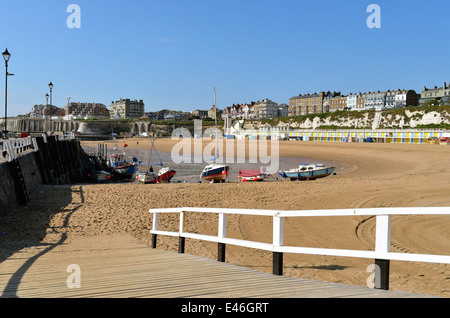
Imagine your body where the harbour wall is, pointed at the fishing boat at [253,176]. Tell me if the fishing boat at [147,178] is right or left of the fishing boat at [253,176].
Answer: left

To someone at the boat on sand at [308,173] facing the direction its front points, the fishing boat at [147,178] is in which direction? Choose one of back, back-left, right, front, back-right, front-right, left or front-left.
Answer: back

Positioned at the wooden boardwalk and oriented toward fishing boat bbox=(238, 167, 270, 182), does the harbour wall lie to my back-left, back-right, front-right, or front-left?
front-left

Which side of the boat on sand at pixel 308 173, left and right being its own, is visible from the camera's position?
right
